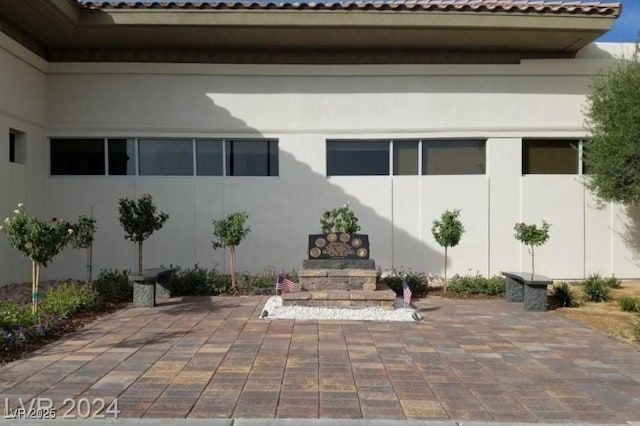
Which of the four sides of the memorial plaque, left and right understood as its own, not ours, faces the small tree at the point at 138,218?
right

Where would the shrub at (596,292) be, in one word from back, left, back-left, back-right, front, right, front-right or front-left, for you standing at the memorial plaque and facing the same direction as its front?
left

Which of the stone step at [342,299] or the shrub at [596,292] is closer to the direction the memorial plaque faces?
the stone step

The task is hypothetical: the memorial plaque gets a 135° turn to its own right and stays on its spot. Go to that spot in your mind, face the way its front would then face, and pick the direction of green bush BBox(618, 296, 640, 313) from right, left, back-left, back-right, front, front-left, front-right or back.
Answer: back-right

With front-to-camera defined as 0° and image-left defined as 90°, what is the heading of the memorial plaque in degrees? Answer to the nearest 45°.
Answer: approximately 0°

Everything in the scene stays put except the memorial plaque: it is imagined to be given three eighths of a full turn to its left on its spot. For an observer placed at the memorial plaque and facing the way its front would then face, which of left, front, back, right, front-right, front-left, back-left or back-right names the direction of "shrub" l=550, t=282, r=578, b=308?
front-right

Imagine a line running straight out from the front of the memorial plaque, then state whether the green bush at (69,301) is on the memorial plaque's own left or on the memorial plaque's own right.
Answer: on the memorial plaque's own right

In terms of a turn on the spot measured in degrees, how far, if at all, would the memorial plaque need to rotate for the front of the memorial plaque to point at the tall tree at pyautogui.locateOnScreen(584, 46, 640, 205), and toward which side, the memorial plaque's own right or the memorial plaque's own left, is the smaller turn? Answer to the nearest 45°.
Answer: approximately 90° to the memorial plaque's own left

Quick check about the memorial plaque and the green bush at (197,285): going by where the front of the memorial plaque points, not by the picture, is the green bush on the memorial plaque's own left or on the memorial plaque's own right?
on the memorial plaque's own right

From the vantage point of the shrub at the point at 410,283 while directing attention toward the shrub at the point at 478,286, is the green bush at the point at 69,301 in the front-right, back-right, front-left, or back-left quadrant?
back-right

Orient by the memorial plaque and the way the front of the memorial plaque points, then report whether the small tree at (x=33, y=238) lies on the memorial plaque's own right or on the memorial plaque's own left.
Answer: on the memorial plaque's own right

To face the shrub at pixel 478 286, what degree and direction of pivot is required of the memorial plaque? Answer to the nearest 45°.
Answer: approximately 90° to its left

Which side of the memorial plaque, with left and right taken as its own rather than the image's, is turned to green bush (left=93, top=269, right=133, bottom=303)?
right

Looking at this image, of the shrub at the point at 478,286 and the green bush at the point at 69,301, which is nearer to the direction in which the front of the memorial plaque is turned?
the green bush
